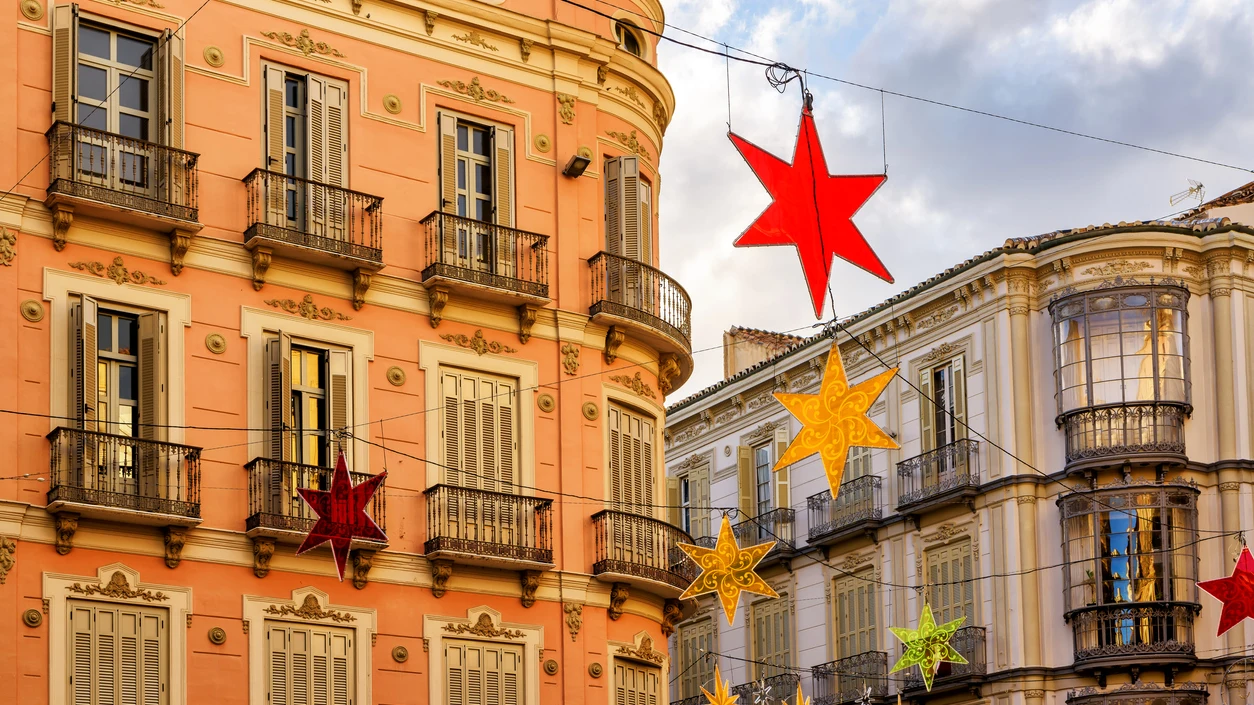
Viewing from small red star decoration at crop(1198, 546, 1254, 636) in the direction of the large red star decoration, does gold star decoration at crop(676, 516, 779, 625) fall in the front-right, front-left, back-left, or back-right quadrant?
front-right

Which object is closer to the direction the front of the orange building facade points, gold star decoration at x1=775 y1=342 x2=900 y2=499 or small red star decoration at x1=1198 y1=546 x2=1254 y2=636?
the gold star decoration

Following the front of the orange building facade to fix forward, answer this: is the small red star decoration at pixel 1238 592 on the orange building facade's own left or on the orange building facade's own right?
on the orange building facade's own left

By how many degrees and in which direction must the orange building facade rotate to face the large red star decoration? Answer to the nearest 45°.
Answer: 0° — it already faces it

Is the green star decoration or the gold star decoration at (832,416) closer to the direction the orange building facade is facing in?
the gold star decoration

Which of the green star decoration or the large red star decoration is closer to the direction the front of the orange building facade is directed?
the large red star decoration

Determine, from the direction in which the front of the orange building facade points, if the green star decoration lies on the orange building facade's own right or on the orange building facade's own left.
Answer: on the orange building facade's own left

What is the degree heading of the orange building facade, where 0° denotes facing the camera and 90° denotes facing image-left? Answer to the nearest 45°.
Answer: approximately 315°
